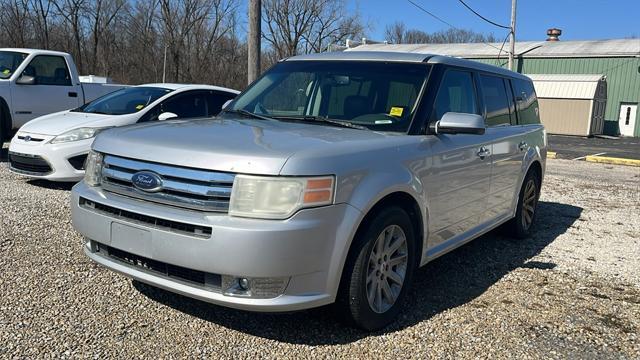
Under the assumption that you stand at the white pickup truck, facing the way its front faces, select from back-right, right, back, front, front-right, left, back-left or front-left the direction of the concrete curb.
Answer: back-left

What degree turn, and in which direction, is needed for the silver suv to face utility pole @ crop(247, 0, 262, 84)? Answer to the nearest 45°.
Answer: approximately 135° to its right

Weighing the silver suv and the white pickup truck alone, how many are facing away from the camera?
0

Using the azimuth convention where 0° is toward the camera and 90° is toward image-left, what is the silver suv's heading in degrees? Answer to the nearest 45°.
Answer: approximately 45°

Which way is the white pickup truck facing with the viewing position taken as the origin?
facing the viewer and to the left of the viewer

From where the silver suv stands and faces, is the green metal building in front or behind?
behind

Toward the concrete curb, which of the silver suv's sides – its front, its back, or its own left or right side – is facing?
back

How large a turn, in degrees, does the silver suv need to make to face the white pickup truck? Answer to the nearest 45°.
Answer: approximately 90° to its right

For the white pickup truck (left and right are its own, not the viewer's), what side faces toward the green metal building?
back
